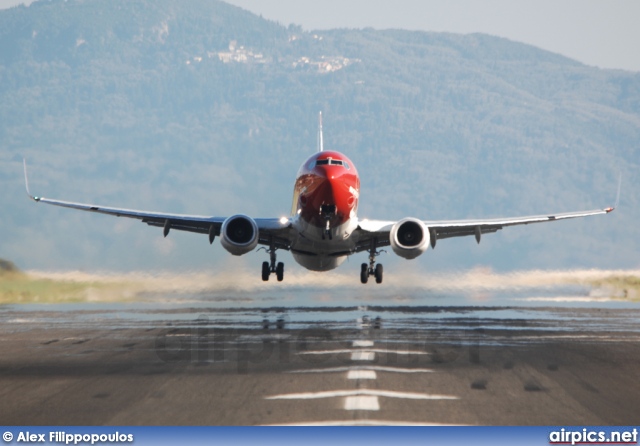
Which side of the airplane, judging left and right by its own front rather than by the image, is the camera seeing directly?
front
